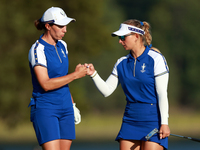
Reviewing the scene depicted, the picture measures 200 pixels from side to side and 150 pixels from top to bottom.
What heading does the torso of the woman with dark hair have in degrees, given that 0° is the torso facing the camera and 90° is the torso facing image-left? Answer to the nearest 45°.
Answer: approximately 315°
